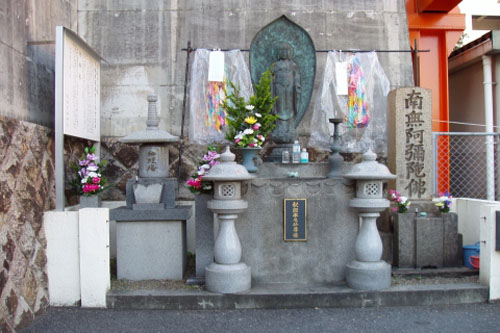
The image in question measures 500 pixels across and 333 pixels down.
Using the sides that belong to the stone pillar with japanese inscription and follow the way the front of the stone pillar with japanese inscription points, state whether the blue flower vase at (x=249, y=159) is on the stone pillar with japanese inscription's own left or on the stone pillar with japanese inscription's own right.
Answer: on the stone pillar with japanese inscription's own right

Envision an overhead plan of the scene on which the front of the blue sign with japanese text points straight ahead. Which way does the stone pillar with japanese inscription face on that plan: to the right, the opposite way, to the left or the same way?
the same way

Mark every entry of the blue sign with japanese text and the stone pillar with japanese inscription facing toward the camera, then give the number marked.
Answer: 2

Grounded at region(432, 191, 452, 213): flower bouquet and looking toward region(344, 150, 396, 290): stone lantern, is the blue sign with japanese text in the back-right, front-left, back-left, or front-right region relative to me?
front-right

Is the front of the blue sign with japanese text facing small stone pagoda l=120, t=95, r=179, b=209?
no

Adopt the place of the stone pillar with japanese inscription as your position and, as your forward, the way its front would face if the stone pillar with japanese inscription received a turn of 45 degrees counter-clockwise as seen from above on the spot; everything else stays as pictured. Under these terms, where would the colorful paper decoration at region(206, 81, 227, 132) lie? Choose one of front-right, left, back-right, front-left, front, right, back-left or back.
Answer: back-right

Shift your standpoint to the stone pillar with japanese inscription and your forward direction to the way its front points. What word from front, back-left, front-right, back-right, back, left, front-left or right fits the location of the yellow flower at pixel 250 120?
front-right

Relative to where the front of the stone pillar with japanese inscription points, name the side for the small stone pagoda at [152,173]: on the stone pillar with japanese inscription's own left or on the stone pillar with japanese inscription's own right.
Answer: on the stone pillar with japanese inscription's own right

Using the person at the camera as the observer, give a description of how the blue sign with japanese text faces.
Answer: facing the viewer

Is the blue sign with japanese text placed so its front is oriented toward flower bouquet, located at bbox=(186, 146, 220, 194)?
no
